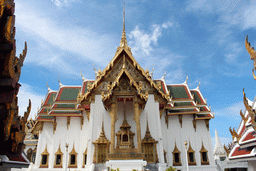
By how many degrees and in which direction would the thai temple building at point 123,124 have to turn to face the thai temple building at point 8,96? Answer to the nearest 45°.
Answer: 0° — it already faces it

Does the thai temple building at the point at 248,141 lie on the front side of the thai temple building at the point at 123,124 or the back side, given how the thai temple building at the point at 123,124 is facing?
on the front side

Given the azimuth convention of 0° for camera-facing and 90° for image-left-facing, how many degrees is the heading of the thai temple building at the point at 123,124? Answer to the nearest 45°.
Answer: approximately 0°

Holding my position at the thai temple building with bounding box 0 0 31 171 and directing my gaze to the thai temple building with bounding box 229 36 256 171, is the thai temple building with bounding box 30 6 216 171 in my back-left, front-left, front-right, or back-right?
front-left

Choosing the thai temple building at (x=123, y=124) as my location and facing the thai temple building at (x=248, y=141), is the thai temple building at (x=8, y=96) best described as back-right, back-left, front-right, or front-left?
front-right
